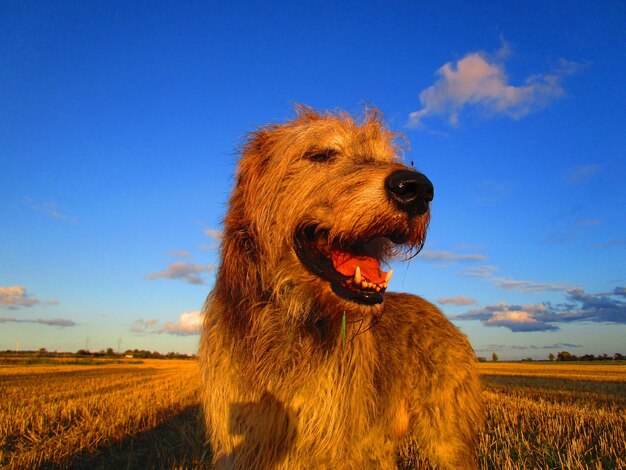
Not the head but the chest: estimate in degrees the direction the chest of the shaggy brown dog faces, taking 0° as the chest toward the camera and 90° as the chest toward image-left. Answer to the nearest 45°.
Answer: approximately 45°
